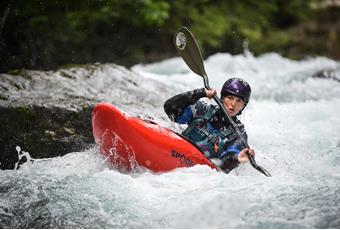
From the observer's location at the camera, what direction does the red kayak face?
facing the viewer and to the left of the viewer
